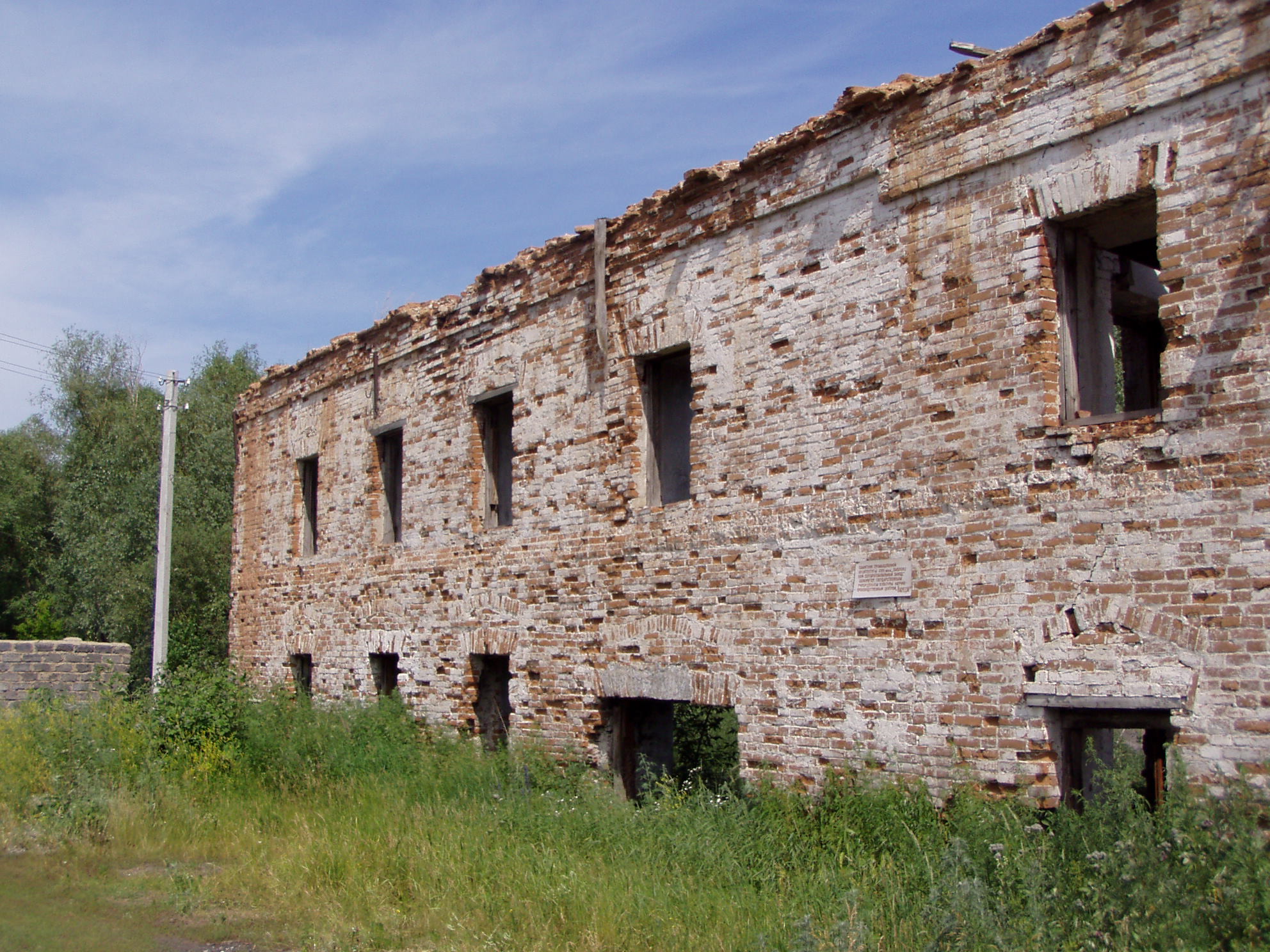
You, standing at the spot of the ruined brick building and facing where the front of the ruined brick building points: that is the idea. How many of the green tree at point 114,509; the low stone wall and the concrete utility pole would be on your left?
0

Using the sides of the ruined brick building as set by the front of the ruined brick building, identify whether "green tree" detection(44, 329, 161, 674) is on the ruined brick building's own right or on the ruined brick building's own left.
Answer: on the ruined brick building's own right

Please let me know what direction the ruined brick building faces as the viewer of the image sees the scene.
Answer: facing the viewer and to the left of the viewer

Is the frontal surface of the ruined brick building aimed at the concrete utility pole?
no

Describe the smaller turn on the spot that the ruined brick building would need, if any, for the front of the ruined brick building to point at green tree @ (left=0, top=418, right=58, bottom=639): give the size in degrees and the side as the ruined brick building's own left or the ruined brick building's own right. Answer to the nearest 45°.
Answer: approximately 90° to the ruined brick building's own right

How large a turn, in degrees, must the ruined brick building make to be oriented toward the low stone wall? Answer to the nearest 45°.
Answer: approximately 90° to its right

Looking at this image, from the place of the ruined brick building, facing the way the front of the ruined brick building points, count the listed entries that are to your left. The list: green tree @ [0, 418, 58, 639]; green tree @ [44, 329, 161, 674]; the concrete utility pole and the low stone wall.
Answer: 0

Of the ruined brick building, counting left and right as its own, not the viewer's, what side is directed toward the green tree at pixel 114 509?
right
